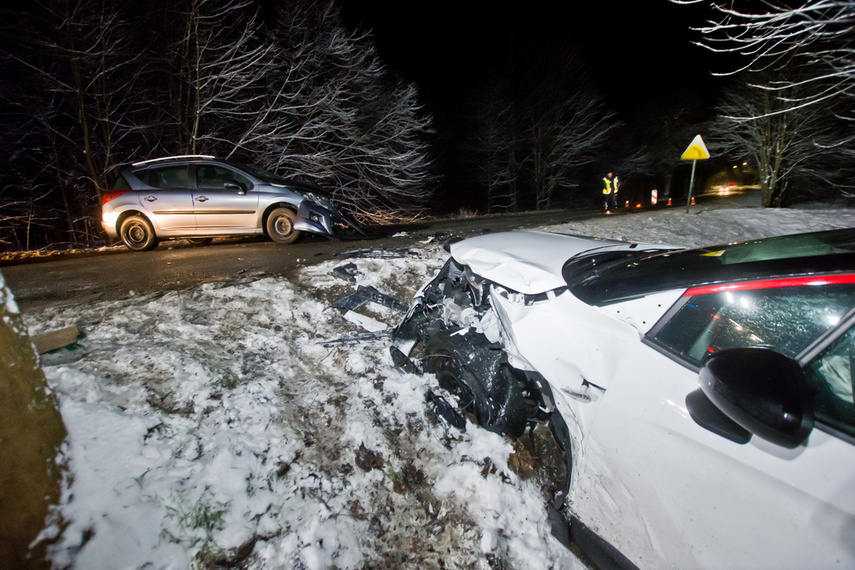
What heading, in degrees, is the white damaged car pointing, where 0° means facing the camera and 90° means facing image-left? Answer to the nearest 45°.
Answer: approximately 135°

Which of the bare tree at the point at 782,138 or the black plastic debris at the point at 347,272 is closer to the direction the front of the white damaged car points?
the black plastic debris

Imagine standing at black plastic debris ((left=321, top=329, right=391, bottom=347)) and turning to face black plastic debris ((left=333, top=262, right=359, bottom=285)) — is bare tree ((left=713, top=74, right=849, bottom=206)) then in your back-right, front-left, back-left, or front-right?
front-right

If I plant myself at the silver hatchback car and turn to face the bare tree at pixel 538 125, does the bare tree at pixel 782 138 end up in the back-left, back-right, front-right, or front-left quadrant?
front-right

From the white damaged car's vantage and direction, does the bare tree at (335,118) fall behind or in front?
in front

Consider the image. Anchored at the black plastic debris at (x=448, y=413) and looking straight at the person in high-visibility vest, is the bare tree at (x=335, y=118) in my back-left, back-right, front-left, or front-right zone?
front-left

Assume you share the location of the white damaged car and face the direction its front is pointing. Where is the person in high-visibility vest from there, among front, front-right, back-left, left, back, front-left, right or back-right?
front-right

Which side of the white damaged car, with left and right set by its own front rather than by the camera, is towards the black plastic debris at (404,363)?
front

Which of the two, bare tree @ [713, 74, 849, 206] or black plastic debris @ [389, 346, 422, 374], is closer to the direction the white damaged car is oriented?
the black plastic debris

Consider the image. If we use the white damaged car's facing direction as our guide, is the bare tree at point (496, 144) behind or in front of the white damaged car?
in front

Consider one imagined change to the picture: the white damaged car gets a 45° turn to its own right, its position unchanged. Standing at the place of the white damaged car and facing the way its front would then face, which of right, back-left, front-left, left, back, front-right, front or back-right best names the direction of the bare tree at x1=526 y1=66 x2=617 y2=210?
front
